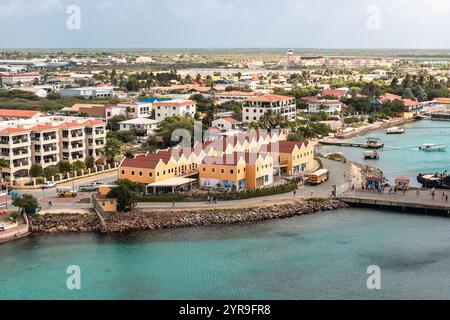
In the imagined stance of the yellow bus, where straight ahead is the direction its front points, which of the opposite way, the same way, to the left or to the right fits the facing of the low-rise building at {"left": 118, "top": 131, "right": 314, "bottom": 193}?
to the left

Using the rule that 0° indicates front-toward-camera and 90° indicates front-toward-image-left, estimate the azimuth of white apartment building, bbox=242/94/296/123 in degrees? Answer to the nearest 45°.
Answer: approximately 315°

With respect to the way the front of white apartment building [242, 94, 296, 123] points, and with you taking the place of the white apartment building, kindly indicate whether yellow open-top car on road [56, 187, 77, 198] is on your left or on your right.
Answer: on your right

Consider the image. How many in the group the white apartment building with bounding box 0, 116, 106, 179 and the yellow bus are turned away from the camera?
0

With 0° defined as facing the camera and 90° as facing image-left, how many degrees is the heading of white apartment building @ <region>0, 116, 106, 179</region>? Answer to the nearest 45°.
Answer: approximately 315°

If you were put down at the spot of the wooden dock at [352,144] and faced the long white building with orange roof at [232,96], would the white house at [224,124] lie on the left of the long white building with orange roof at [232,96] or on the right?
left

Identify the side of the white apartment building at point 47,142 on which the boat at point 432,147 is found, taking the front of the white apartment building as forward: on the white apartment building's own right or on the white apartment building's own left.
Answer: on the white apartment building's own left

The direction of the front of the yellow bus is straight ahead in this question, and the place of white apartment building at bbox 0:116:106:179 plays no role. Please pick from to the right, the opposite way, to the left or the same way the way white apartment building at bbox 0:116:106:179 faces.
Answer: to the left

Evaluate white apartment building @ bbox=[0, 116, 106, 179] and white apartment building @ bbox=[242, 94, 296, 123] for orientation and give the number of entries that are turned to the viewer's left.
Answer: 0

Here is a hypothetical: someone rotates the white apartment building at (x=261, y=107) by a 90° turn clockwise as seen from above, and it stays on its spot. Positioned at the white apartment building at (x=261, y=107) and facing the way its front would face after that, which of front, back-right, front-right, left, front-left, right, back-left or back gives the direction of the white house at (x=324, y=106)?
back
